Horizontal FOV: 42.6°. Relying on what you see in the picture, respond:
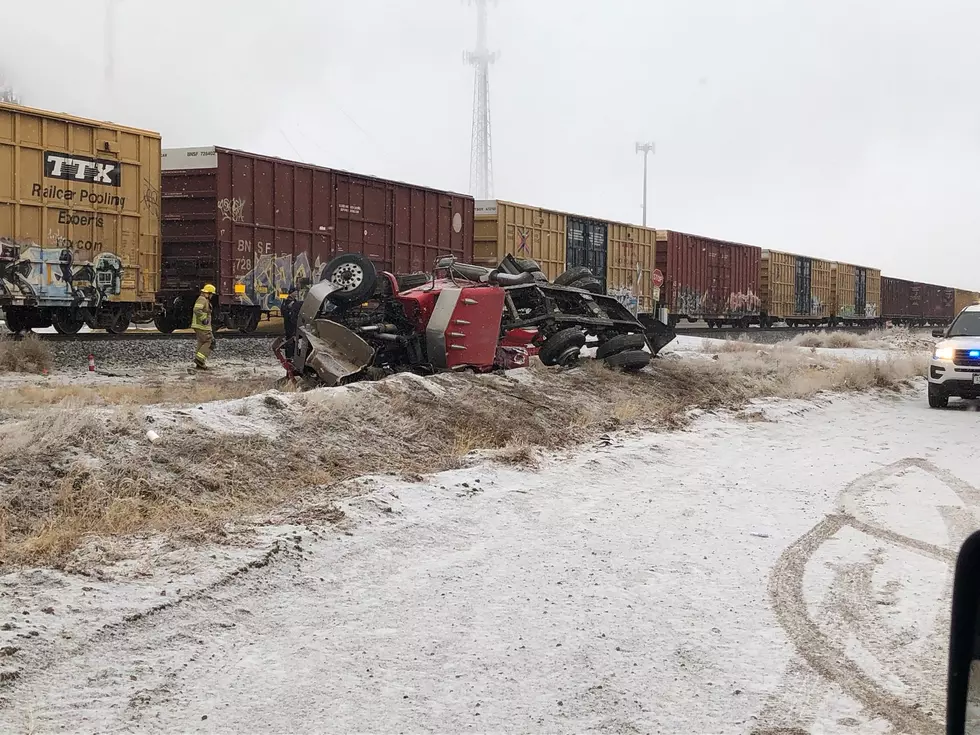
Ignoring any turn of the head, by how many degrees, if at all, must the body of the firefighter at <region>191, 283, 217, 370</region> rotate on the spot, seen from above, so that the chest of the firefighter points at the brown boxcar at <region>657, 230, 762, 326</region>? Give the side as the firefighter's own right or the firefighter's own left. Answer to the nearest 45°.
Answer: approximately 45° to the firefighter's own left

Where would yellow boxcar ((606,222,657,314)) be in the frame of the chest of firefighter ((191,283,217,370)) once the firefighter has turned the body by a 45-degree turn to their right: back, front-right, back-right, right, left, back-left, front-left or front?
left

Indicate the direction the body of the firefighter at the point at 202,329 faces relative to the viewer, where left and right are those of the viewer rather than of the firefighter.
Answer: facing to the right of the viewer

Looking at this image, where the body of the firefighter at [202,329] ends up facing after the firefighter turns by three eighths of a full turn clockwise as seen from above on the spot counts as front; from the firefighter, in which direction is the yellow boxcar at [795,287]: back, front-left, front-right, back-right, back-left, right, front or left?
back

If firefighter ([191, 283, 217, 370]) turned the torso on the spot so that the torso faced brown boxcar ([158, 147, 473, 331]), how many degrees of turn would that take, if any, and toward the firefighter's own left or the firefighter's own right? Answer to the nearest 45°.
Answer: approximately 90° to the firefighter's own left

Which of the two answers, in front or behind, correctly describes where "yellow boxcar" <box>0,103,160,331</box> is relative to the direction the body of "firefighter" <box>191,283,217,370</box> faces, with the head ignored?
behind
